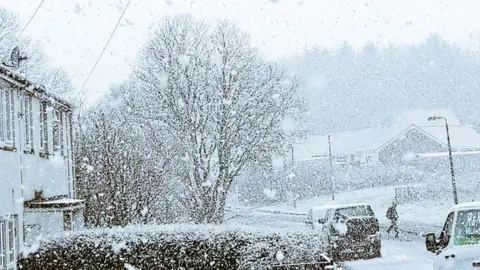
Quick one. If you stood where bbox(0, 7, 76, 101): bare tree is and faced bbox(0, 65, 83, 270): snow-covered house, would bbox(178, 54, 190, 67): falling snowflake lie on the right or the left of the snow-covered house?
left

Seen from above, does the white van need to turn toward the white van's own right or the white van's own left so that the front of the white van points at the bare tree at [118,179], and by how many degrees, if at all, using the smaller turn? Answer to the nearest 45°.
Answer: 0° — it already faces it

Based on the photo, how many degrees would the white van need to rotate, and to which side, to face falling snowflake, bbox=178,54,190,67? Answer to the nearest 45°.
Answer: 0° — it already faces it
